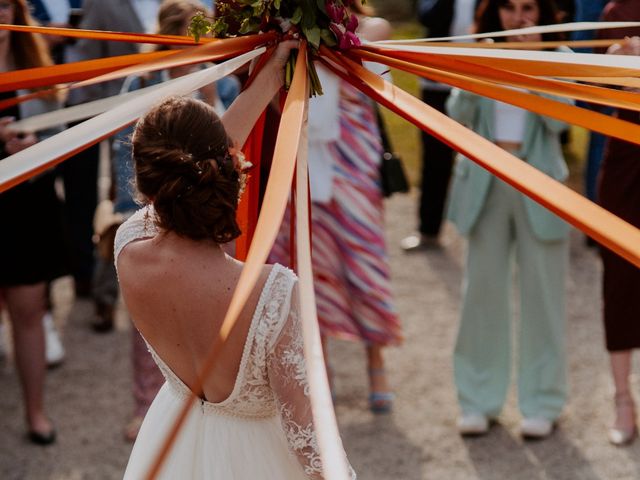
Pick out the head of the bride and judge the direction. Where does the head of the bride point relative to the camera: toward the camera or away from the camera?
away from the camera

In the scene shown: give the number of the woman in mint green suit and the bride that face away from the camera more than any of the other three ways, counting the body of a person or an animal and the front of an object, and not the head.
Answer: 1

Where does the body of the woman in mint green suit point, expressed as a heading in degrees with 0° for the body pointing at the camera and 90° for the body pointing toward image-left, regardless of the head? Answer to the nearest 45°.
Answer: approximately 0°

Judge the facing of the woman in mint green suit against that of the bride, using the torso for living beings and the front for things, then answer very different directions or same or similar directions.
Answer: very different directions

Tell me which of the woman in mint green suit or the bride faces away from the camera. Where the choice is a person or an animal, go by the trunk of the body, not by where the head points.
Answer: the bride

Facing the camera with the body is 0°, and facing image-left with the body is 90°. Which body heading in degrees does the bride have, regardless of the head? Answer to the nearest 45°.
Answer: approximately 180°
